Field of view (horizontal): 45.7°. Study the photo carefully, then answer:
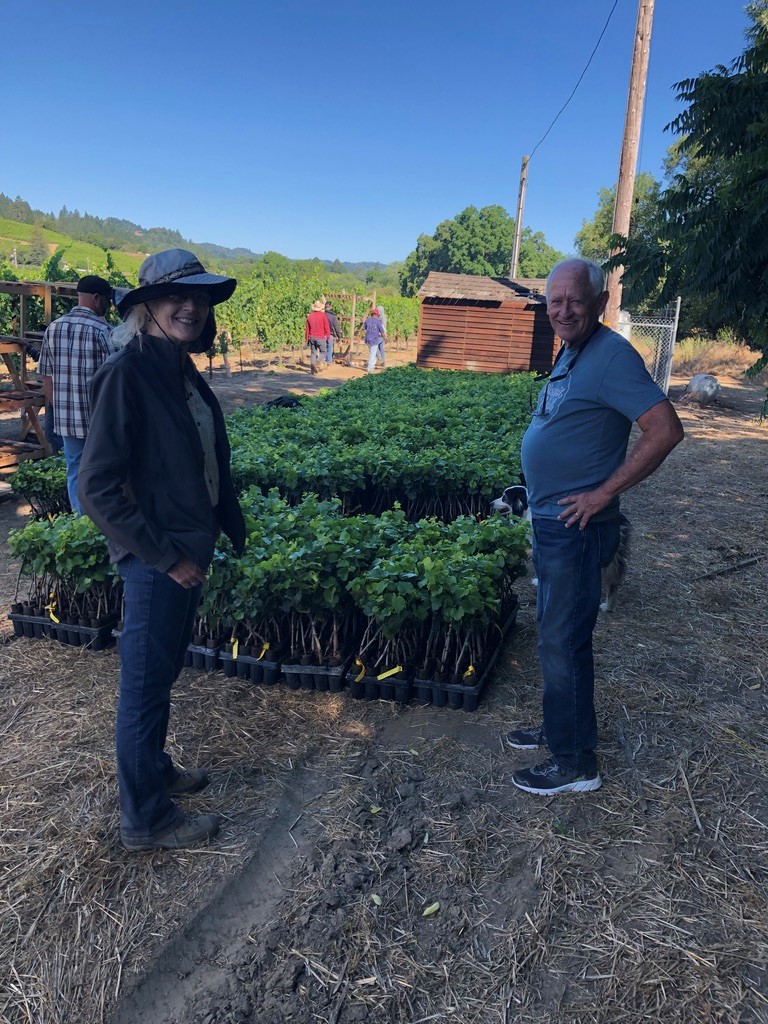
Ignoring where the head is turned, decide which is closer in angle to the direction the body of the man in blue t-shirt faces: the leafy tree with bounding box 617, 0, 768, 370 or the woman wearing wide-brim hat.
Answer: the woman wearing wide-brim hat

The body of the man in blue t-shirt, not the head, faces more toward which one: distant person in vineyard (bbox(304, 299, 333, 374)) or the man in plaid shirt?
the man in plaid shirt

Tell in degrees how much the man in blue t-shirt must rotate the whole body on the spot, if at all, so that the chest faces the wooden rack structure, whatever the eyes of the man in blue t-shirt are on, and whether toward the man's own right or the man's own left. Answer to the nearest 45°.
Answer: approximately 45° to the man's own right

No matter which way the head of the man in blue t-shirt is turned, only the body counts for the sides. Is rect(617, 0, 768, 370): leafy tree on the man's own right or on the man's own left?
on the man's own right

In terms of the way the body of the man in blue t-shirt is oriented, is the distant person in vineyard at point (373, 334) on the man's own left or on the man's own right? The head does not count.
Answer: on the man's own right

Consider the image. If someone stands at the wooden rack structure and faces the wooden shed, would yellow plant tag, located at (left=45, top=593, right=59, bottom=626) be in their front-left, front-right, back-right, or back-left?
back-right

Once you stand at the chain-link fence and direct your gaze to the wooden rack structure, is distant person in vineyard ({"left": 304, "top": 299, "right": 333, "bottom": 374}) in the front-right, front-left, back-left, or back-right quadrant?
front-right

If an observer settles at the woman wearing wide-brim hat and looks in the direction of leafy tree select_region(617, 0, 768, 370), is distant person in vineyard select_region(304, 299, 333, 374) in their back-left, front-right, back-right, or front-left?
front-left

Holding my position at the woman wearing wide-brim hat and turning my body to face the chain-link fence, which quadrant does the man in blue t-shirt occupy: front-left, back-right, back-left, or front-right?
front-right

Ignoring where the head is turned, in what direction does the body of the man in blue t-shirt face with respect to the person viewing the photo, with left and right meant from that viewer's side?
facing to the left of the viewer

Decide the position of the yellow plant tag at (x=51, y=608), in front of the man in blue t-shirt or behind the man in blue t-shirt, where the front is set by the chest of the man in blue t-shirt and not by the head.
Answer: in front

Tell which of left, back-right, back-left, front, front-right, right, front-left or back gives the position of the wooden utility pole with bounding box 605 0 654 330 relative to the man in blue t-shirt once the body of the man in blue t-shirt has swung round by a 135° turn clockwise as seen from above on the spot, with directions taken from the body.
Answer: front-left
